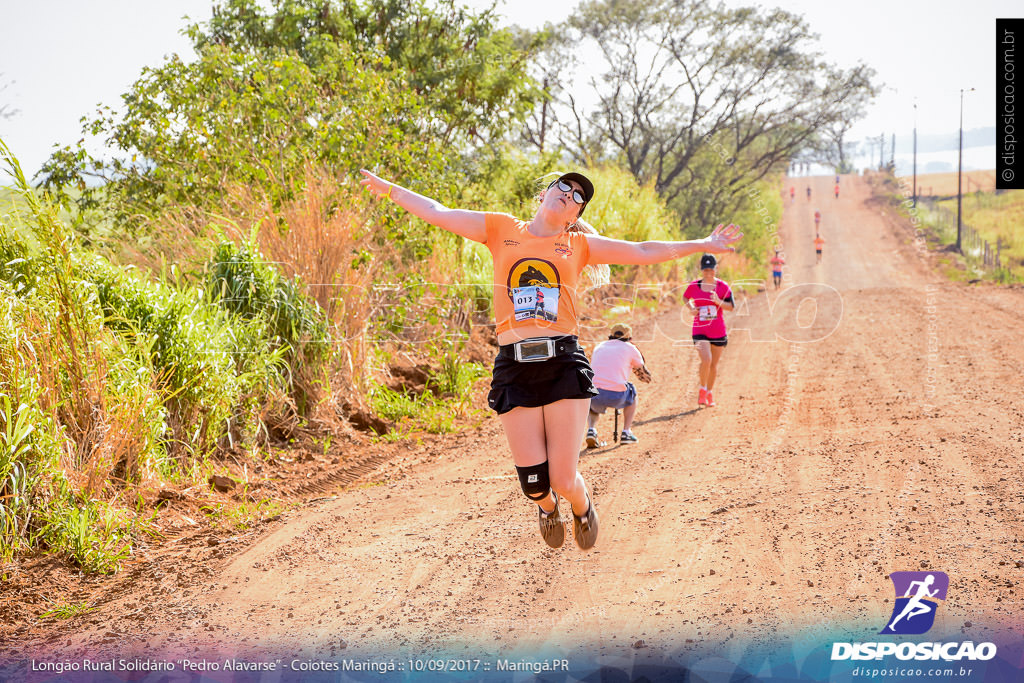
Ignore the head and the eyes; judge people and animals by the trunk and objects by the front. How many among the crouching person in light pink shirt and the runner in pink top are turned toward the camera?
1

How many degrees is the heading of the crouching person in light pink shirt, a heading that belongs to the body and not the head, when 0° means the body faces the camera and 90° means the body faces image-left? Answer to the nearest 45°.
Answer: approximately 225°

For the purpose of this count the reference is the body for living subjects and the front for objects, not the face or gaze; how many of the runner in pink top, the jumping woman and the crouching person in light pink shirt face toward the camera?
2

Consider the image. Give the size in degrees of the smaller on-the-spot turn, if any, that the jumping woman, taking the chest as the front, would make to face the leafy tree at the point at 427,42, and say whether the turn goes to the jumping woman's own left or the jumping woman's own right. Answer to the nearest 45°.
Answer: approximately 180°

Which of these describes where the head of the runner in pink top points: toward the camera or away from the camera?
toward the camera

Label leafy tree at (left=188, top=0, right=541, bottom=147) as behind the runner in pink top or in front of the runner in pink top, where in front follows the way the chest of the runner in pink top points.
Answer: behind

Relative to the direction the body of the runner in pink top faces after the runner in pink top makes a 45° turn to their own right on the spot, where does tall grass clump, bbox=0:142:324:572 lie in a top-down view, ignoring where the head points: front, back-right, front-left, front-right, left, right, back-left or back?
front

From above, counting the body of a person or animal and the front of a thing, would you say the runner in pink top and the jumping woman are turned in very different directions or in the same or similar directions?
same or similar directions

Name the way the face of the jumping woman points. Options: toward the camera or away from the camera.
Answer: toward the camera

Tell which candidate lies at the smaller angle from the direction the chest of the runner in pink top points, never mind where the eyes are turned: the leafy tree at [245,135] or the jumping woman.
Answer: the jumping woman

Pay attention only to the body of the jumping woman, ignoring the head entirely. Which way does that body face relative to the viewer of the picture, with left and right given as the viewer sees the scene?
facing the viewer

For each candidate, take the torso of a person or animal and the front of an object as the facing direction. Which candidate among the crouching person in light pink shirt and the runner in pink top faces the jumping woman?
the runner in pink top

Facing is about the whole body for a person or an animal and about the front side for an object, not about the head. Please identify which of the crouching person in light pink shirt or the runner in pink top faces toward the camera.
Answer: the runner in pink top

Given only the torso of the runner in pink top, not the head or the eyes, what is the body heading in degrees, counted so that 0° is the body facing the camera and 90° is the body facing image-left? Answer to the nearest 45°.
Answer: approximately 0°

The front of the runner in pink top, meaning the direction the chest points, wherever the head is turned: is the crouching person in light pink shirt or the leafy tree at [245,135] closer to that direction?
the crouching person in light pink shirt

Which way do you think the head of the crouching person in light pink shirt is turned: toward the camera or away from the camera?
away from the camera
